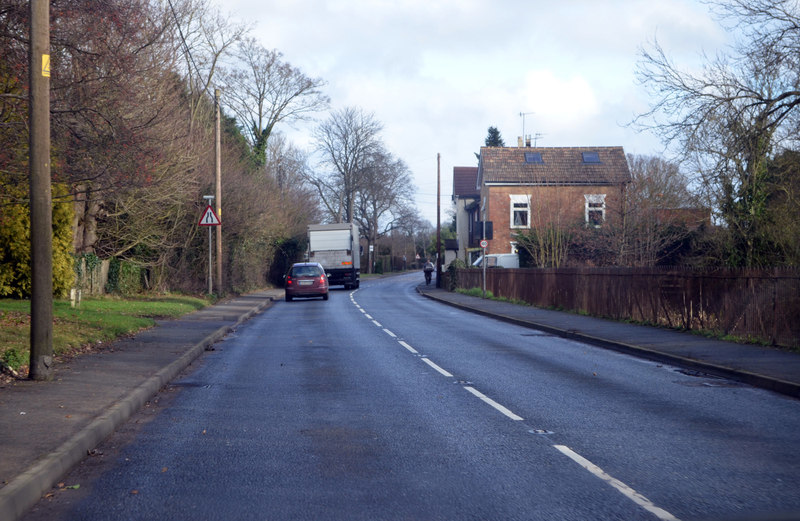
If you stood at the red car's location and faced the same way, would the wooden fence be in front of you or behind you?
behind

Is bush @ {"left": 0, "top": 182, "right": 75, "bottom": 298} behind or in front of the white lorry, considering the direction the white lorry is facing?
behind

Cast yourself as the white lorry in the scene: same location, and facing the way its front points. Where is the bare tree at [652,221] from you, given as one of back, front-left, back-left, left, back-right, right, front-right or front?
back-right

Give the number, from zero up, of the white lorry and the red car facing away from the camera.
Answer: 2

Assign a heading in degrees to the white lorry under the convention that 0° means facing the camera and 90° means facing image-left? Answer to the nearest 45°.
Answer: approximately 180°

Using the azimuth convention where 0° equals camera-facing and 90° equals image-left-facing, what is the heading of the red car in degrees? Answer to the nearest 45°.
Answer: approximately 180°

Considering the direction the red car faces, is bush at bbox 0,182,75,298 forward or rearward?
rearward

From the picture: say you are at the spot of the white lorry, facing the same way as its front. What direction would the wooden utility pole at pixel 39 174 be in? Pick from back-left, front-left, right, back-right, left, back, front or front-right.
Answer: back

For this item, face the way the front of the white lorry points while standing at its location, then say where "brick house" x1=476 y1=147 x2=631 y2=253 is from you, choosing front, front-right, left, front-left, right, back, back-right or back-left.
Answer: right

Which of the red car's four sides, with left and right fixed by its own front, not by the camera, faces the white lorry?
front

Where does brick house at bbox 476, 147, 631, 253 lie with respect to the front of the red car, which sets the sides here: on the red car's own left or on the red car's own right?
on the red car's own right

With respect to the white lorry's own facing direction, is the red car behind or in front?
behind

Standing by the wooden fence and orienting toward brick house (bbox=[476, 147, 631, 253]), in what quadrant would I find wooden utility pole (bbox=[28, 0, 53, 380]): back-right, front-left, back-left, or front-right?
back-left
